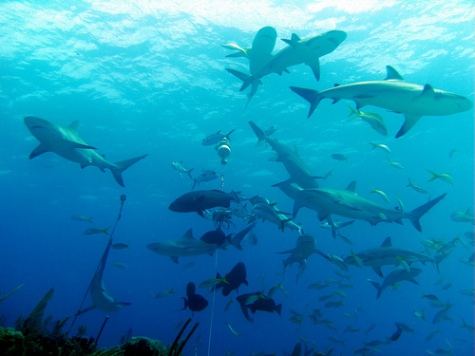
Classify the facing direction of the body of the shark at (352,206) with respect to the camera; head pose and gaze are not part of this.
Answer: to the viewer's left

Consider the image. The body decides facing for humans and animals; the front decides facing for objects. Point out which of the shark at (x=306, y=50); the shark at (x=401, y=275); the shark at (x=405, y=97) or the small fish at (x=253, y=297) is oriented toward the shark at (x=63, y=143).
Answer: the small fish

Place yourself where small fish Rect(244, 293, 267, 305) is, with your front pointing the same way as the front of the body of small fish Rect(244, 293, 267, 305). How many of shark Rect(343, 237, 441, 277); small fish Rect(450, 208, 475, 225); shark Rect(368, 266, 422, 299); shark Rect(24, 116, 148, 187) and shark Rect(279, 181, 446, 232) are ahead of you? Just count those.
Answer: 1

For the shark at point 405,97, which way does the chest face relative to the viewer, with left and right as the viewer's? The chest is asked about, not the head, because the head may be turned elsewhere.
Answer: facing to the right of the viewer

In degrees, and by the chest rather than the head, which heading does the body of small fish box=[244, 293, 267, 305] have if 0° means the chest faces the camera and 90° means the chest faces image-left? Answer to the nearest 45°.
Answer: approximately 90°

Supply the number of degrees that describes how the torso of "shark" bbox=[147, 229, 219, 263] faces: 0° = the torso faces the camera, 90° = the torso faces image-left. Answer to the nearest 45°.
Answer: approximately 90°

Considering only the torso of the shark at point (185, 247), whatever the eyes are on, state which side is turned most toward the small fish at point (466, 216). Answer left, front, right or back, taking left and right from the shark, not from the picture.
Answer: back

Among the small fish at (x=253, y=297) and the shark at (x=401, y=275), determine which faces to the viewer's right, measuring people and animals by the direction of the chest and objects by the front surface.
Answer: the shark

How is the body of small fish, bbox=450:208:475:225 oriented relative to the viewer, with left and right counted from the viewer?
facing to the left of the viewer

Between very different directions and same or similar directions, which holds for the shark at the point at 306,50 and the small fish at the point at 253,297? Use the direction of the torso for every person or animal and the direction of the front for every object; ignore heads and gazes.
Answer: very different directions
